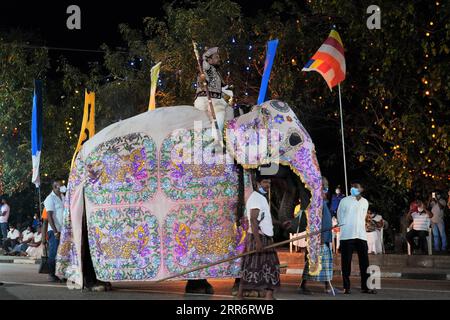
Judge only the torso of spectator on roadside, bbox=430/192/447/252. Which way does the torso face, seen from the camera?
toward the camera

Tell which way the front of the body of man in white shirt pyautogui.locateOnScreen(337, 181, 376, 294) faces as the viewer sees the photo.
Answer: toward the camera

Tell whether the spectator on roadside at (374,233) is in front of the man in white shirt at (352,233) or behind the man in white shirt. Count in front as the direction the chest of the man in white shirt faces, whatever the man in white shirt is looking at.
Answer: behind

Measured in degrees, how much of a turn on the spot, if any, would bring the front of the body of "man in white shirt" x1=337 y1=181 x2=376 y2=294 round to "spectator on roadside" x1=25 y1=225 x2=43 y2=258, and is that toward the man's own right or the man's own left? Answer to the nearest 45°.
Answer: approximately 135° to the man's own right

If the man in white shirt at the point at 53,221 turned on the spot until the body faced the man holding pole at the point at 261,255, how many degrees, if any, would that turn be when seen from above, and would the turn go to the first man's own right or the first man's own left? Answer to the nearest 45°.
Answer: approximately 45° to the first man's own right

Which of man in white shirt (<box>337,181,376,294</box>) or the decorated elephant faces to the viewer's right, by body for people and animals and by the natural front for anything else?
the decorated elephant

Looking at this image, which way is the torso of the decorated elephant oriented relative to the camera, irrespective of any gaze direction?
to the viewer's right

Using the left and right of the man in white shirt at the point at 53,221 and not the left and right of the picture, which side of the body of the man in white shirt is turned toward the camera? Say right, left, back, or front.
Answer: right

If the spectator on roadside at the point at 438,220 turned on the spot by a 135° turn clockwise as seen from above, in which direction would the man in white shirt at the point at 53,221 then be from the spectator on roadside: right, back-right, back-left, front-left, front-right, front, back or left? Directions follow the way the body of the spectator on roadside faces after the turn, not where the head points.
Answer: left

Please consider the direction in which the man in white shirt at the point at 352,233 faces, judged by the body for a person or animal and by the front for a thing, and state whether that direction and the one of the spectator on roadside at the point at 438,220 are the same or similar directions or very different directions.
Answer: same or similar directions
